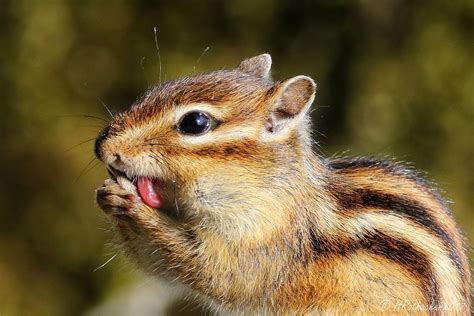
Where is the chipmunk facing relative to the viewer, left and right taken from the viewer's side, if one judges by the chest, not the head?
facing to the left of the viewer
